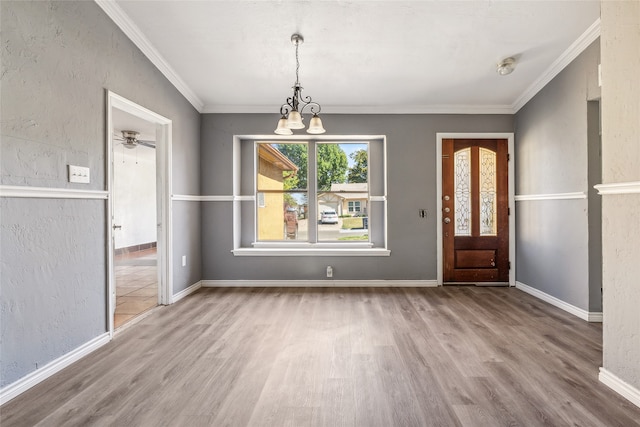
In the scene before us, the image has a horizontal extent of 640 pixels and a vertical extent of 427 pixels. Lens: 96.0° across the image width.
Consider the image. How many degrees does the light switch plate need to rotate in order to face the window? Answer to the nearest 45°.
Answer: approximately 45° to its left

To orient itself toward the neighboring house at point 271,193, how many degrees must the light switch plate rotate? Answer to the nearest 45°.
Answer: approximately 90° to its left

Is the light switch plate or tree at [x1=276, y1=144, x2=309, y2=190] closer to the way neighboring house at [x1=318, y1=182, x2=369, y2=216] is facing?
the light switch plate

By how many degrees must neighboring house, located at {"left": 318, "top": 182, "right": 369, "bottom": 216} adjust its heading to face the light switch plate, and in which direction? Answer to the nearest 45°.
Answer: approximately 45° to its right

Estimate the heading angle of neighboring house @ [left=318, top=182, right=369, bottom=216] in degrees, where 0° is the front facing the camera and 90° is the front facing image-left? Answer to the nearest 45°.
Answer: approximately 0°

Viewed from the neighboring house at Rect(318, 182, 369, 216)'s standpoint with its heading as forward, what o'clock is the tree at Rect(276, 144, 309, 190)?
The tree is roughly at 3 o'clock from the neighboring house.

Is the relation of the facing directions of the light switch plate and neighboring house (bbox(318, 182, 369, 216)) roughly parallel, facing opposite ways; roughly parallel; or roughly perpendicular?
roughly perpendicular

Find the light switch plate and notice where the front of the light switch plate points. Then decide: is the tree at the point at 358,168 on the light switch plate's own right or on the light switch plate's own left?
on the light switch plate's own left

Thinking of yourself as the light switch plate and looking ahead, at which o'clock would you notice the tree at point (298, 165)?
The tree is roughly at 10 o'clock from the light switch plate.
